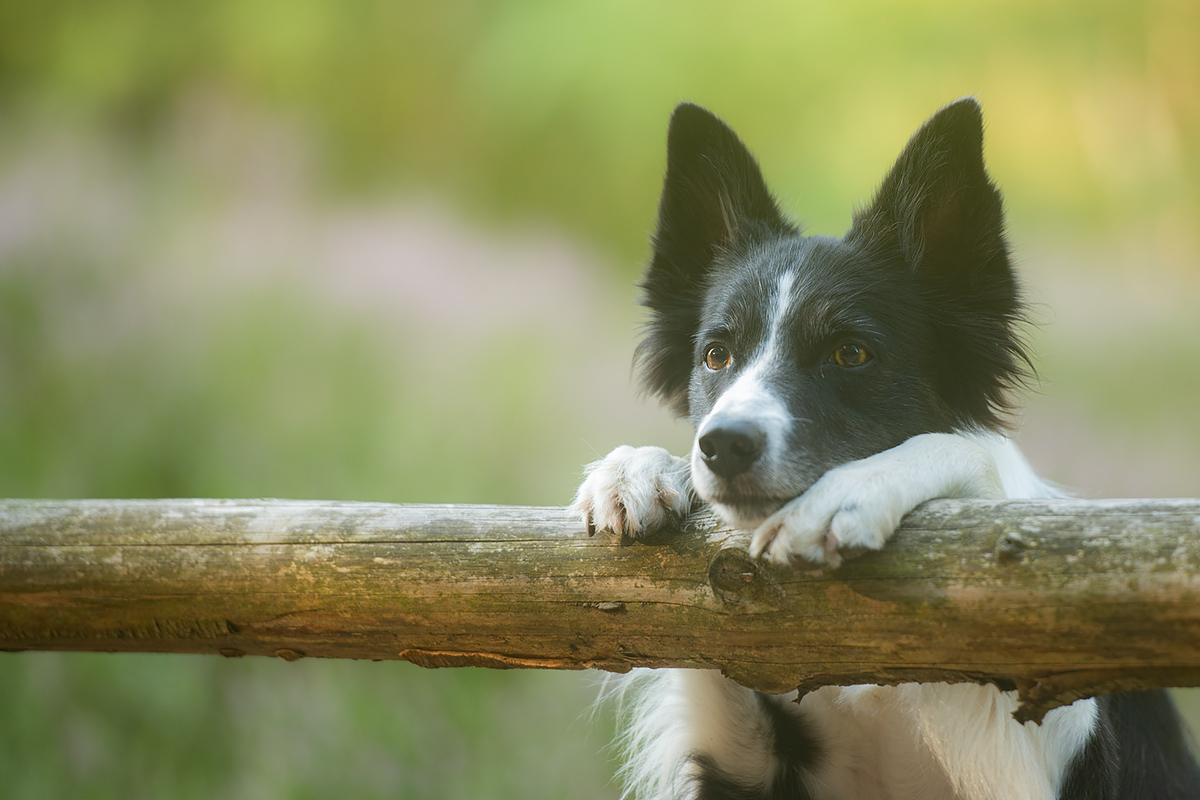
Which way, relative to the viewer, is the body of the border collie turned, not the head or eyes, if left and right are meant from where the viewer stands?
facing the viewer and to the left of the viewer
